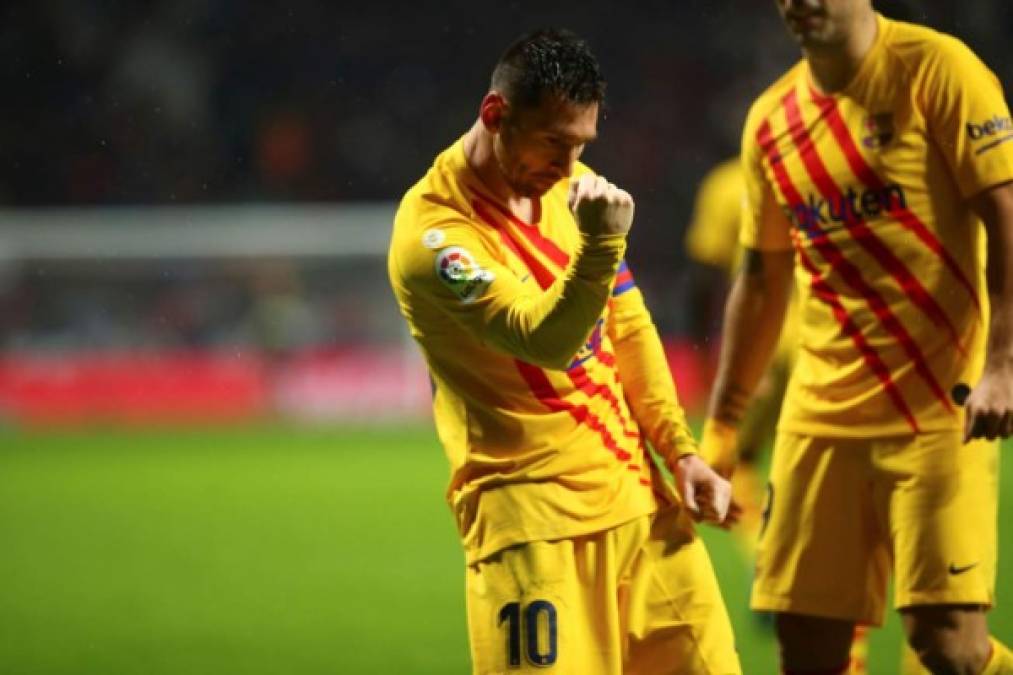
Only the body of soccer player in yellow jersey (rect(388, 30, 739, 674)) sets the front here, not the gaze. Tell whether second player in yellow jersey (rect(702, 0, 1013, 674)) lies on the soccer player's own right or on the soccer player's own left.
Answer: on the soccer player's own left

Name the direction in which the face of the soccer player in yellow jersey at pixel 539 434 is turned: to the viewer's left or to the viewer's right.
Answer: to the viewer's right

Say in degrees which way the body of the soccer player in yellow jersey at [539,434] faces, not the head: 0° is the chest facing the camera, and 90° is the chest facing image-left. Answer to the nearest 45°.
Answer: approximately 315°
